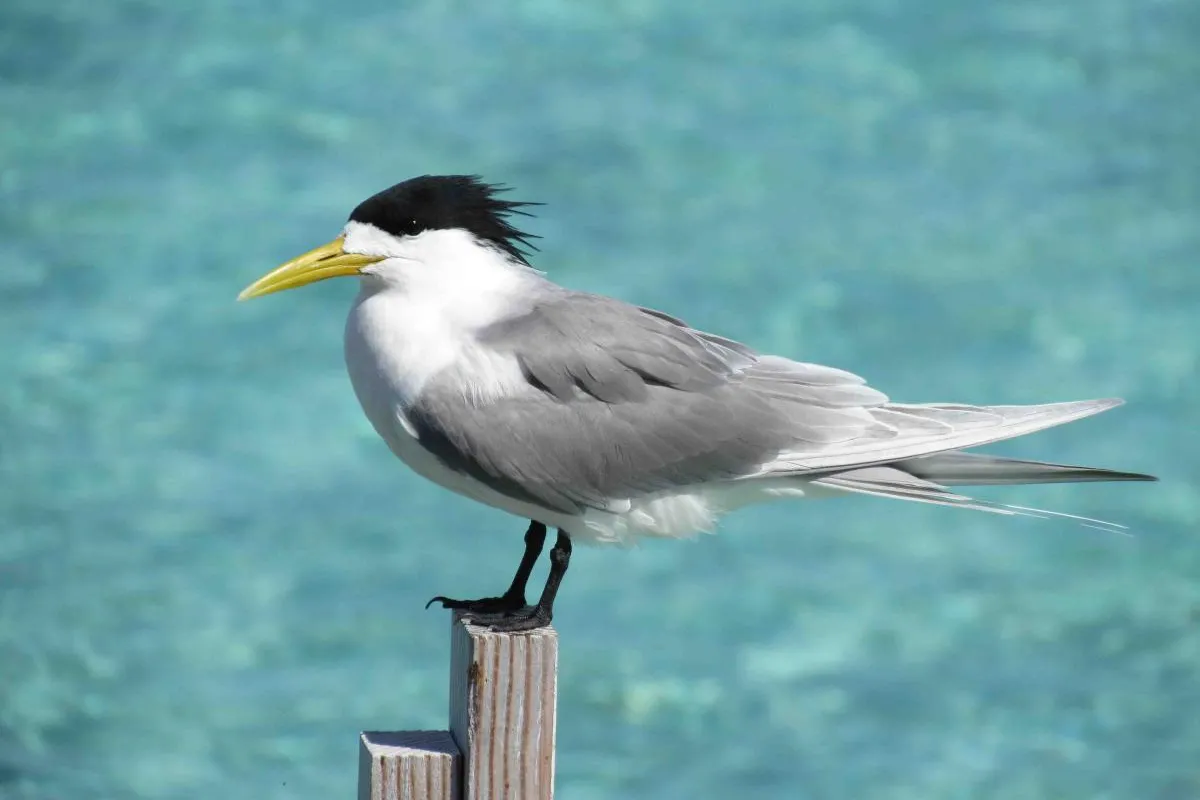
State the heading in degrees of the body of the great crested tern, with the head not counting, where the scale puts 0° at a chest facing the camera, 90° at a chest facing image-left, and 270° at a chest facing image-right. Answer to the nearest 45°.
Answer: approximately 90°
